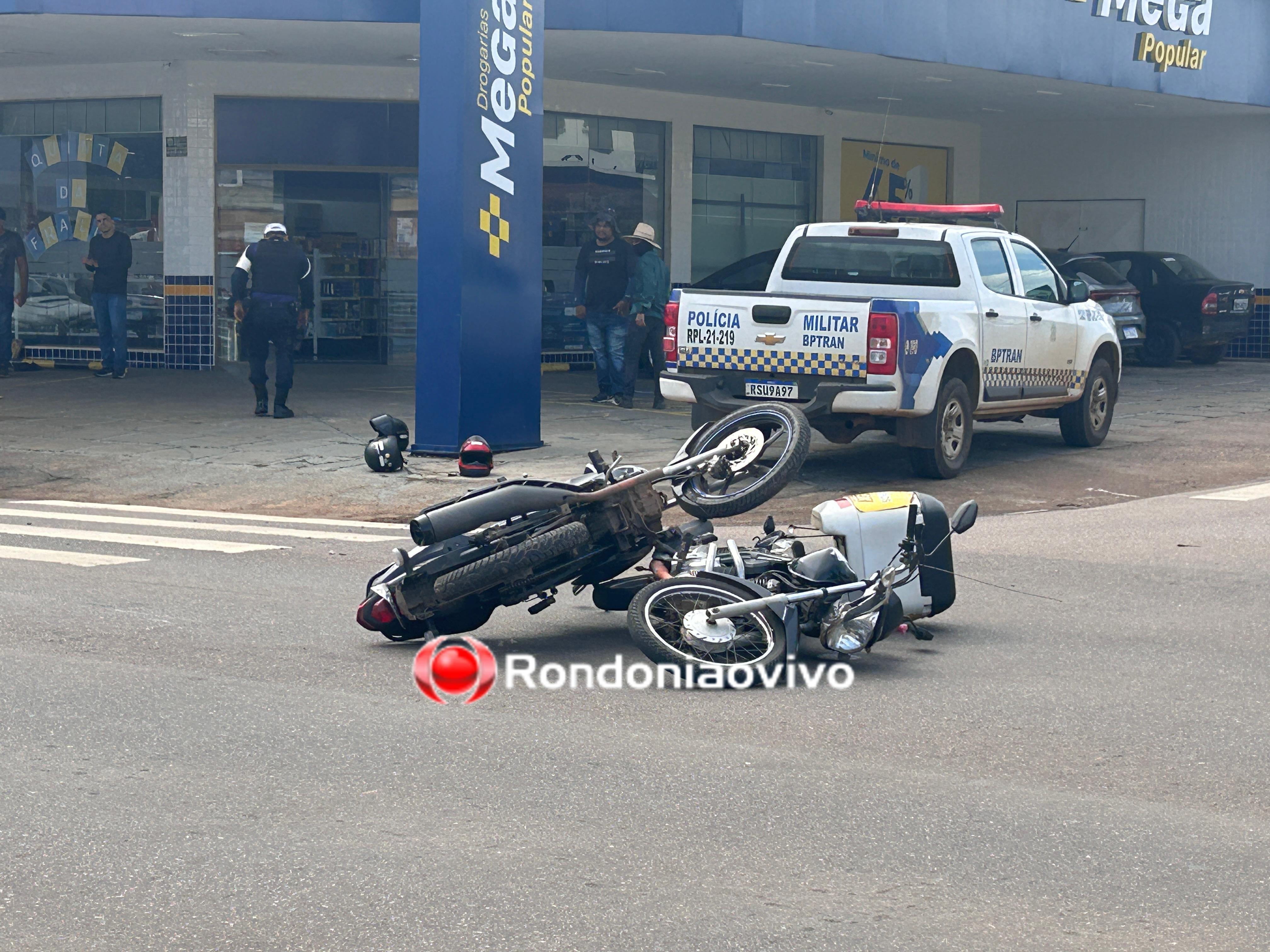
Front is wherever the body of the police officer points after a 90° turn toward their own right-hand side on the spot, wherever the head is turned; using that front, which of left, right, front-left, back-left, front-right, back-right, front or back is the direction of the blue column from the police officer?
front-right

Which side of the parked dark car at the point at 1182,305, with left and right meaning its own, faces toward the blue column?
left

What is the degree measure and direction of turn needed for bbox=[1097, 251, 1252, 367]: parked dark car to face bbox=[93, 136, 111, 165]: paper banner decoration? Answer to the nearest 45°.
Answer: approximately 90° to its left

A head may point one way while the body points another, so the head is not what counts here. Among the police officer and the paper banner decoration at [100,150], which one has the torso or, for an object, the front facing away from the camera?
the police officer

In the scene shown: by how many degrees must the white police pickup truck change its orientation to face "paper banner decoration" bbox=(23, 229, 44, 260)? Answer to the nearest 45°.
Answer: approximately 90° to its left

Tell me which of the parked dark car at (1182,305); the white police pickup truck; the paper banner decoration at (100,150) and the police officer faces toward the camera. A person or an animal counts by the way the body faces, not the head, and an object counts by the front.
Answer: the paper banner decoration

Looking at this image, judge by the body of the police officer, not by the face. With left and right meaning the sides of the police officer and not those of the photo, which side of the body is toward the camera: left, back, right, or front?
back

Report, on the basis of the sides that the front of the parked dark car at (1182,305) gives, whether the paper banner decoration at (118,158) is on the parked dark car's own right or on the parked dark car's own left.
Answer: on the parked dark car's own left

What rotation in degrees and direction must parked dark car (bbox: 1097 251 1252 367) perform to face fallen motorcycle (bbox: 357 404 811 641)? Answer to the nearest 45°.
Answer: approximately 135° to its left

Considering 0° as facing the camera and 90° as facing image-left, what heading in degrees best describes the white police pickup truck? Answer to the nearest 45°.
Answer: approximately 225°
